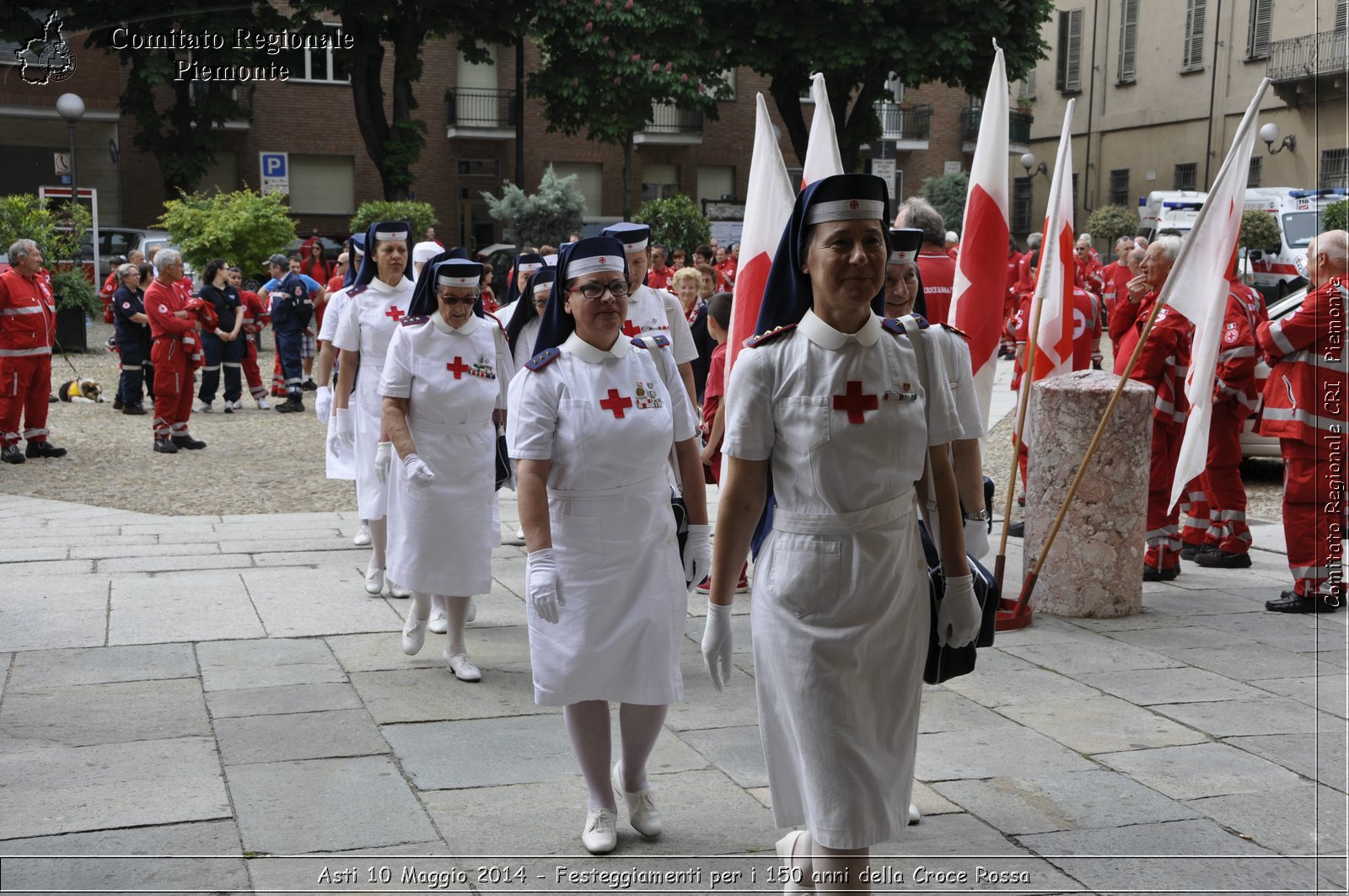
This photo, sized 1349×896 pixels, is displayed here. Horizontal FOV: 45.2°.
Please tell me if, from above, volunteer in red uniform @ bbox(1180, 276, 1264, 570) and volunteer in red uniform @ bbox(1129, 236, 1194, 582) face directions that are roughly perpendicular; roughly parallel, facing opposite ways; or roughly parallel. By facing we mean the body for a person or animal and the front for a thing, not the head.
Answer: roughly parallel

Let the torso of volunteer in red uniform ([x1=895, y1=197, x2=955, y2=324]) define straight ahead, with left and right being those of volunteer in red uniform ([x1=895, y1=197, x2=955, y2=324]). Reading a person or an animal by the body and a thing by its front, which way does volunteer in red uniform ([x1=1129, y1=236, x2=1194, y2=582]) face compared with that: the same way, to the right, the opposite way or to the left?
to the left

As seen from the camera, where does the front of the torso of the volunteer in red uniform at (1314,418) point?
to the viewer's left

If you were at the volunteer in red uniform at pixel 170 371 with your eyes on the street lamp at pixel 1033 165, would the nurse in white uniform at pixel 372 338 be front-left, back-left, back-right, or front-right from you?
back-right

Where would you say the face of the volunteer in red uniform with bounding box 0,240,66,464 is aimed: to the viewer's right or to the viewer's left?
to the viewer's right

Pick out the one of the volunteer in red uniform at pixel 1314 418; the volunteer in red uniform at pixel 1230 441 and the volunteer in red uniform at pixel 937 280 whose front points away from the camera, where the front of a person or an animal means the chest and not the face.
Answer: the volunteer in red uniform at pixel 937 280

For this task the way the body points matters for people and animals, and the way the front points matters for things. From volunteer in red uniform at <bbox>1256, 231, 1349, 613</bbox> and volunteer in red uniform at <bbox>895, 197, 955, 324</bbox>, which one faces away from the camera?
volunteer in red uniform at <bbox>895, 197, 955, 324</bbox>

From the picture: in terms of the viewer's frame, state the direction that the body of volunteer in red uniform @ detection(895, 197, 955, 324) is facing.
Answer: away from the camera

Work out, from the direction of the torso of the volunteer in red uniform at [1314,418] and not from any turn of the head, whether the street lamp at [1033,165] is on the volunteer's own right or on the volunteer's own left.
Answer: on the volunteer's own right

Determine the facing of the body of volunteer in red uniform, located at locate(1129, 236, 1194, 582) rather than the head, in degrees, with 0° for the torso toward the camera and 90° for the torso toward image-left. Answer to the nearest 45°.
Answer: approximately 90°

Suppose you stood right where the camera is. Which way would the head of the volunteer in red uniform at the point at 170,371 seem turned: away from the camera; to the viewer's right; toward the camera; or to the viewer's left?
to the viewer's right

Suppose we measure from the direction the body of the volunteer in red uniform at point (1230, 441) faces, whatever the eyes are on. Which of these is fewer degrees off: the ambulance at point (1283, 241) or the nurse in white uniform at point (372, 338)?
the nurse in white uniform

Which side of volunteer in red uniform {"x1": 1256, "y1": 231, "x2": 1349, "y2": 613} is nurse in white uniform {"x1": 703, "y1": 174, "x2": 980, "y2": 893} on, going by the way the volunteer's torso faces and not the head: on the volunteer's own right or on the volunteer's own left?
on the volunteer's own left
